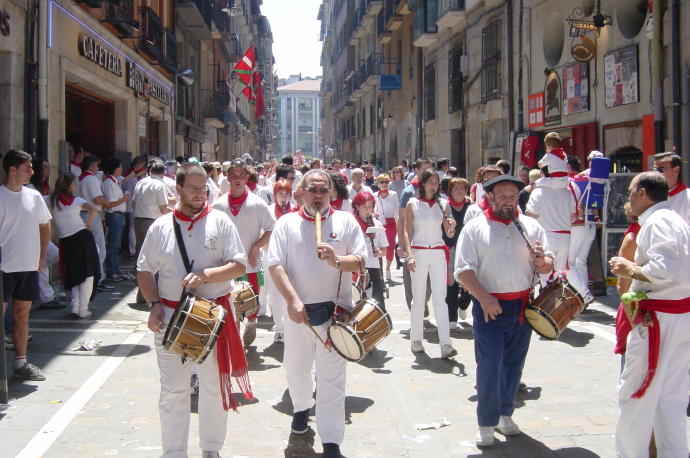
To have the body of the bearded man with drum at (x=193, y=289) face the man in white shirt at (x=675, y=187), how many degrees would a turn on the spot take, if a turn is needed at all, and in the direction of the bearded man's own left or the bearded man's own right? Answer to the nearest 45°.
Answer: approximately 90° to the bearded man's own left

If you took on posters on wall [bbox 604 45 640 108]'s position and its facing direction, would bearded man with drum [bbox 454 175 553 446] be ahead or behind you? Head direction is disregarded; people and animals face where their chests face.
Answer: ahead

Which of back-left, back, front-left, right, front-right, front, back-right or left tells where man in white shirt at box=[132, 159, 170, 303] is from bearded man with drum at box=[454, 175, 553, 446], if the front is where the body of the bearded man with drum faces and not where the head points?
back-right

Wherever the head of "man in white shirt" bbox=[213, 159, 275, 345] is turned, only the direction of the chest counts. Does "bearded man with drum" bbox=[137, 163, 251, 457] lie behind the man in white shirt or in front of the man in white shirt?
in front

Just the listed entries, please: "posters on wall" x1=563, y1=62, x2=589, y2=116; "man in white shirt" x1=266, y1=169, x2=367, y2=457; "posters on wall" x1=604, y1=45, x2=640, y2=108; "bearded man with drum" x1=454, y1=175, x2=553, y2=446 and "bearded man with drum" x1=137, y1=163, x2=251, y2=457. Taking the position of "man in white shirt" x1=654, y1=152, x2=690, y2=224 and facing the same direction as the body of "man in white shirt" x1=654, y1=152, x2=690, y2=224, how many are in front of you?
3

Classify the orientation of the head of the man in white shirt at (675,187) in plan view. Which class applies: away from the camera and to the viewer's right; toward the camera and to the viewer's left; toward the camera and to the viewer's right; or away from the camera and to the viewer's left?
toward the camera and to the viewer's left

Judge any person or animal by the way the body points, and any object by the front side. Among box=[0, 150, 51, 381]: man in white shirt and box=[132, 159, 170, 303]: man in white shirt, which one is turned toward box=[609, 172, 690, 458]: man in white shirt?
box=[0, 150, 51, 381]: man in white shirt

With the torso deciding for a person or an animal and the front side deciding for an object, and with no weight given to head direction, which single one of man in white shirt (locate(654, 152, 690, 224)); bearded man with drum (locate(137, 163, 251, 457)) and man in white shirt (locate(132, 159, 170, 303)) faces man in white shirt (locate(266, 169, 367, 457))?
man in white shirt (locate(654, 152, 690, 224))
